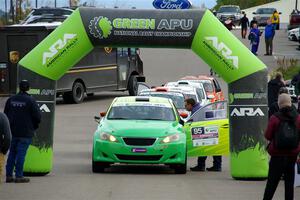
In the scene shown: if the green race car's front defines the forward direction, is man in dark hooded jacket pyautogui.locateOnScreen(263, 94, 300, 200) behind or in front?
in front

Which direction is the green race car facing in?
toward the camera

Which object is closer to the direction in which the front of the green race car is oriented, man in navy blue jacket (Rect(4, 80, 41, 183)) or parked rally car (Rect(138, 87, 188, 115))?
the man in navy blue jacket

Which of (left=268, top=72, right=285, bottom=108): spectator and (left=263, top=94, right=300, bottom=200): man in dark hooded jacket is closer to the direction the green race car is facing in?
the man in dark hooded jacket

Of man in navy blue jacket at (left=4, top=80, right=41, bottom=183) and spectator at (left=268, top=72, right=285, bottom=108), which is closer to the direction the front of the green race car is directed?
the man in navy blue jacket

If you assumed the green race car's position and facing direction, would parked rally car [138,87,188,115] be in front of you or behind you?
behind

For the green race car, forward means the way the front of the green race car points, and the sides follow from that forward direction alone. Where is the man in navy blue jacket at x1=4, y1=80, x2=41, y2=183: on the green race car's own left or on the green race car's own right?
on the green race car's own right

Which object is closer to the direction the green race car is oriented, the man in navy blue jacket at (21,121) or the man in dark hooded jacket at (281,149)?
the man in dark hooded jacket

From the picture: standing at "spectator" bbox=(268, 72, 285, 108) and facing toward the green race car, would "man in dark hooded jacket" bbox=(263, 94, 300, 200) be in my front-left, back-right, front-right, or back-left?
front-left
